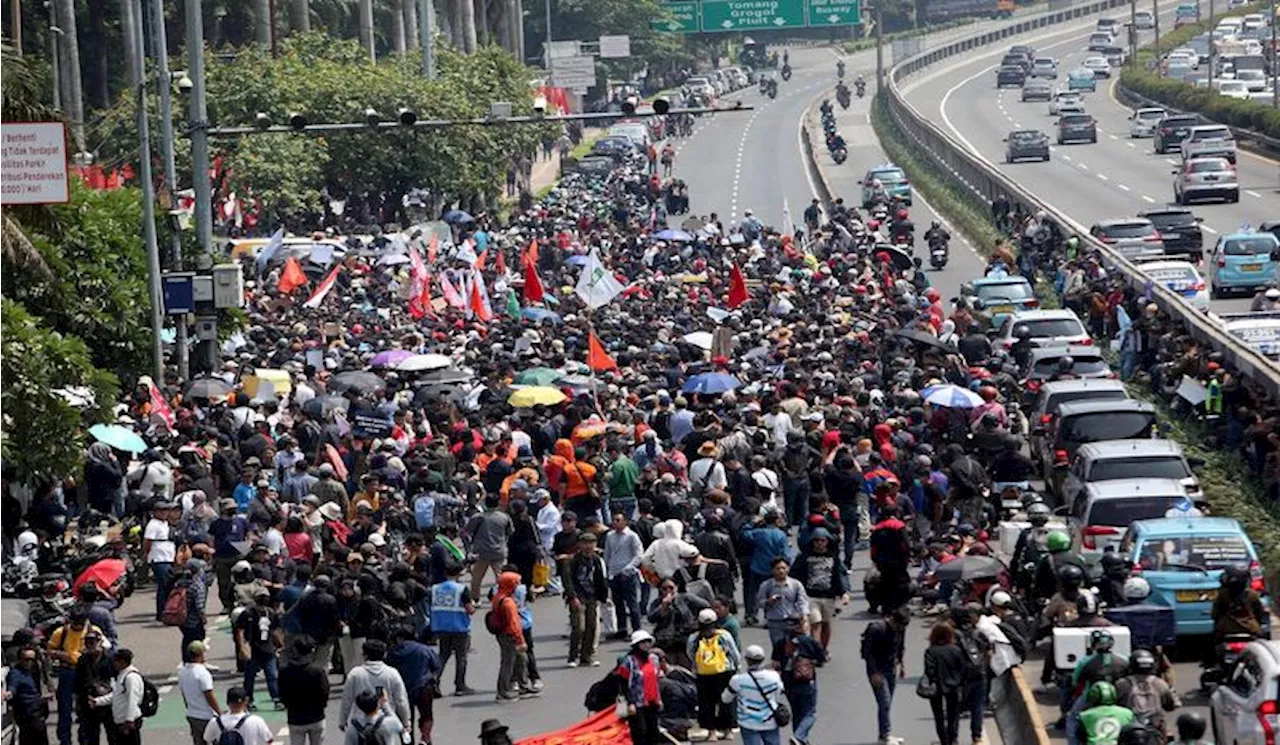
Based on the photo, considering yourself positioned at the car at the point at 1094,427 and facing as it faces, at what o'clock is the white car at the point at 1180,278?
The white car is roughly at 12 o'clock from the car.

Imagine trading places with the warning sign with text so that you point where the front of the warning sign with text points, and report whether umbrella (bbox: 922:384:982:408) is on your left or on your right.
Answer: on your left

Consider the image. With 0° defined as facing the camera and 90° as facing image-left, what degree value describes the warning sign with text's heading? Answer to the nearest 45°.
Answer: approximately 0°

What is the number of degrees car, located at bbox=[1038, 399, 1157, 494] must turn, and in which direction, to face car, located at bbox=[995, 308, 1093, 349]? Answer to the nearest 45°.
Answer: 0° — it already faces it

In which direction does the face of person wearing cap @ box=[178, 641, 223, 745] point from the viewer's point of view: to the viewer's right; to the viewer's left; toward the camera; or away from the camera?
away from the camera

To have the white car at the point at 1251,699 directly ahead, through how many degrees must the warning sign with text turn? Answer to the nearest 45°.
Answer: approximately 45° to its left

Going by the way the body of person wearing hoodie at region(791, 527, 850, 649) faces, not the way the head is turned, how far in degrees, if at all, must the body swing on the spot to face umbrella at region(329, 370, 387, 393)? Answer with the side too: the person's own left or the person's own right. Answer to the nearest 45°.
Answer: approximately 135° to the person's own right

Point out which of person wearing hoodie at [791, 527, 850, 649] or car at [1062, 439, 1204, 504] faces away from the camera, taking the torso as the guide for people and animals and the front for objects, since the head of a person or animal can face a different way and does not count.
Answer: the car

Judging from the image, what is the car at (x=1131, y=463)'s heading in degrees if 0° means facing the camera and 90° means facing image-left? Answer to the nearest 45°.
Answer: approximately 180°
